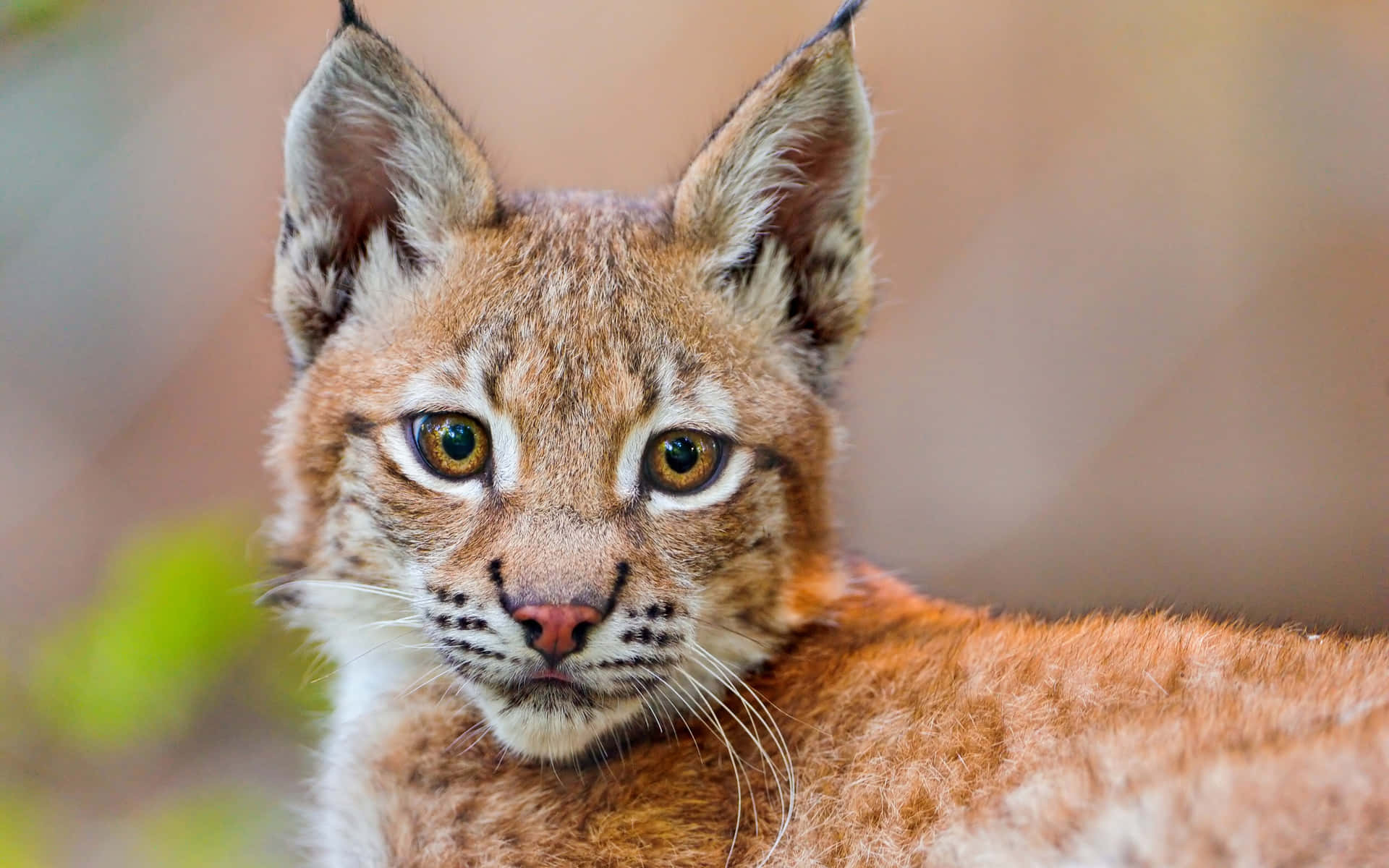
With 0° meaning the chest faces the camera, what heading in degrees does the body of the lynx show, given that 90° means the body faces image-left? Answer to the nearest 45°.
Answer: approximately 90°
